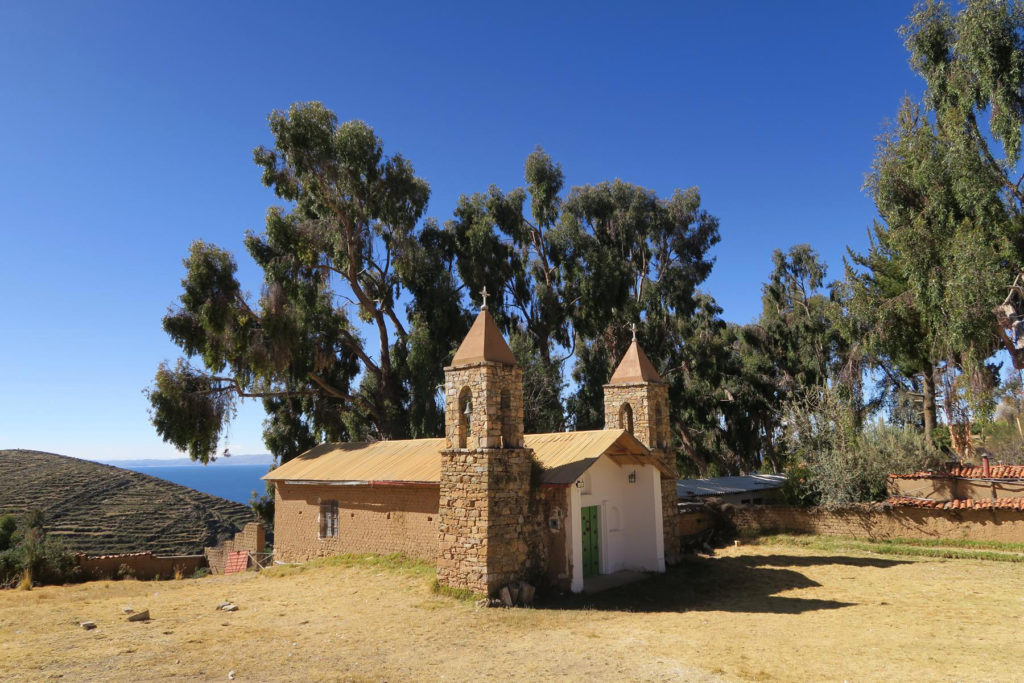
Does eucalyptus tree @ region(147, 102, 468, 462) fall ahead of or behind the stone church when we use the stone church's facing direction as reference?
behind

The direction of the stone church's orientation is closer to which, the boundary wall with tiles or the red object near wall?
the boundary wall with tiles

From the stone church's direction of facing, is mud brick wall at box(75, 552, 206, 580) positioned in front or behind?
behind

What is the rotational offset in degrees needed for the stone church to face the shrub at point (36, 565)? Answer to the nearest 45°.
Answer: approximately 135° to its right

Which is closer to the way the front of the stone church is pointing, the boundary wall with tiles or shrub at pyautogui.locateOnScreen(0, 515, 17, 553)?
the boundary wall with tiles

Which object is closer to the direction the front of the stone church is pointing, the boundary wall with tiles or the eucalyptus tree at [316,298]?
the boundary wall with tiles

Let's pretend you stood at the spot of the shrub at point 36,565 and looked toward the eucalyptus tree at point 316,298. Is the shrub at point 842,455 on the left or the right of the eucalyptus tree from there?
right

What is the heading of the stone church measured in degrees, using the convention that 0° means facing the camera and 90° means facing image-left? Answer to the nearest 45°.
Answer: approximately 315°
